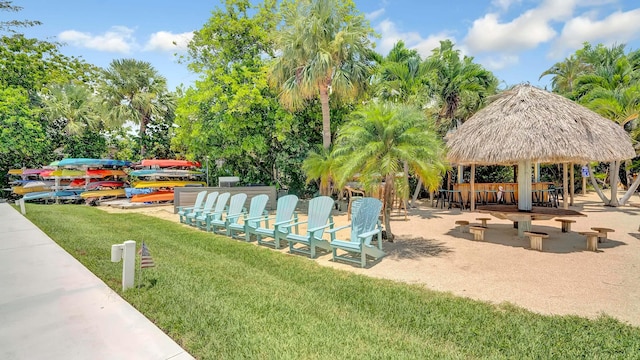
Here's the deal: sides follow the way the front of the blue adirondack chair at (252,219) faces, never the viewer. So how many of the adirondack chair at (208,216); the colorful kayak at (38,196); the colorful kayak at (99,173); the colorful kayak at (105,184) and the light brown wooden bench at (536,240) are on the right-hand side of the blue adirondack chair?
4

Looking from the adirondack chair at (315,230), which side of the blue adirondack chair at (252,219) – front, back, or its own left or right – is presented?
left

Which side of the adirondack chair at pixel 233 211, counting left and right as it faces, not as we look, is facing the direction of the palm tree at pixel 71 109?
right

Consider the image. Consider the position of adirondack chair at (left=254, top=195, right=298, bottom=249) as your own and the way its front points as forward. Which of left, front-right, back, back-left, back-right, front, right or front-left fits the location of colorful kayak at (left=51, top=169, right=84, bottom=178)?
right

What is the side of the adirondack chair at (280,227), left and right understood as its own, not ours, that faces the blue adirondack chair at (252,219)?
right

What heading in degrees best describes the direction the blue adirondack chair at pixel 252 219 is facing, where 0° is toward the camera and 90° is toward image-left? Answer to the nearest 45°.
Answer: approximately 45°

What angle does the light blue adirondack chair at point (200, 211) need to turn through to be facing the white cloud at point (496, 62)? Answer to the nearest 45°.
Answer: approximately 135° to its left

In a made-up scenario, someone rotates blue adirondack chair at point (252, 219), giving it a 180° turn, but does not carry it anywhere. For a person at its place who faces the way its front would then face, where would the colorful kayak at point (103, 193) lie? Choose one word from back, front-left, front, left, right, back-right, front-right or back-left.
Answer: left

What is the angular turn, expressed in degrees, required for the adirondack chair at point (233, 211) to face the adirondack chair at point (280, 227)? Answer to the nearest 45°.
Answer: approximately 90° to its left

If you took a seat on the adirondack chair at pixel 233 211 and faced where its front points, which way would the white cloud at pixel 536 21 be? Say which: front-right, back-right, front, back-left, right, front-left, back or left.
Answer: back-left
